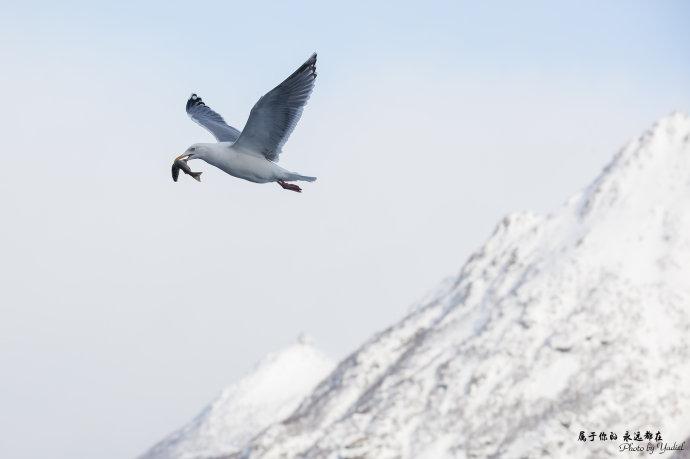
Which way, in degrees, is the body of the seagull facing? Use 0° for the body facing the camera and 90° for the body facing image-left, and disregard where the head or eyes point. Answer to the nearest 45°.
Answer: approximately 90°
